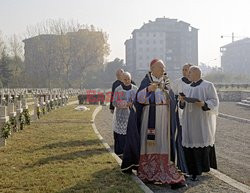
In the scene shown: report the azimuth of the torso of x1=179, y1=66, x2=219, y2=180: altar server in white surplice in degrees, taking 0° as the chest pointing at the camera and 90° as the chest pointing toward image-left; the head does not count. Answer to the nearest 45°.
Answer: approximately 45°
